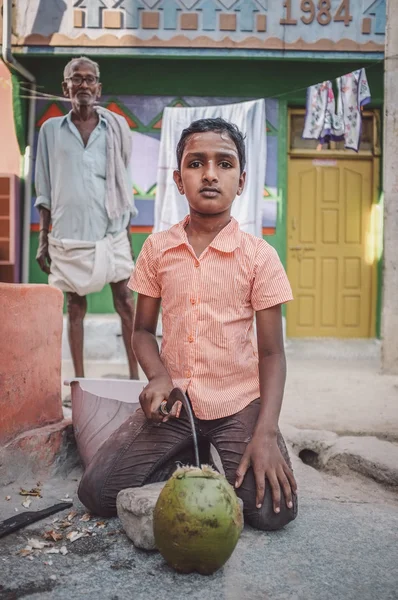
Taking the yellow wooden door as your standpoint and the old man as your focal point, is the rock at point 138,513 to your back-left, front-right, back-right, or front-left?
front-left

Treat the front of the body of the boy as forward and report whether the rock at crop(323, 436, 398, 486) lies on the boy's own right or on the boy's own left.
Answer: on the boy's own left

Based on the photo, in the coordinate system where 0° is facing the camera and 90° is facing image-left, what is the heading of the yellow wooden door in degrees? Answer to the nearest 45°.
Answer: approximately 0°

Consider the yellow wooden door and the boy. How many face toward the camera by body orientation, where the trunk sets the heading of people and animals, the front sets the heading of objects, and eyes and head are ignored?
2

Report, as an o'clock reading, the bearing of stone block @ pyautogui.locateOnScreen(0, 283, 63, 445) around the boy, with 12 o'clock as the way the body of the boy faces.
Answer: The stone block is roughly at 4 o'clock from the boy.

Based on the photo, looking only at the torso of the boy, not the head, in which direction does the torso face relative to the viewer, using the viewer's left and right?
facing the viewer

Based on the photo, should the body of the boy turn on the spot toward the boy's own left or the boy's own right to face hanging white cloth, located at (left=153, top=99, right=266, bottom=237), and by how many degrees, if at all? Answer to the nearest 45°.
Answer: approximately 180°

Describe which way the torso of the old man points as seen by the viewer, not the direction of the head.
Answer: toward the camera

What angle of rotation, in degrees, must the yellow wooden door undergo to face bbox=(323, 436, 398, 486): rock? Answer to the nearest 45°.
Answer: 0° — it already faces it

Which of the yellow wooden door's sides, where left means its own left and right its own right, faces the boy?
front

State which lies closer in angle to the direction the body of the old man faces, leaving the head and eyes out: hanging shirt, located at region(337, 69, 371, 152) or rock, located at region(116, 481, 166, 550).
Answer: the rock

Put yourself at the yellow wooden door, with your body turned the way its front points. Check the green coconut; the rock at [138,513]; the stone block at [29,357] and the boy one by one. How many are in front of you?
4
